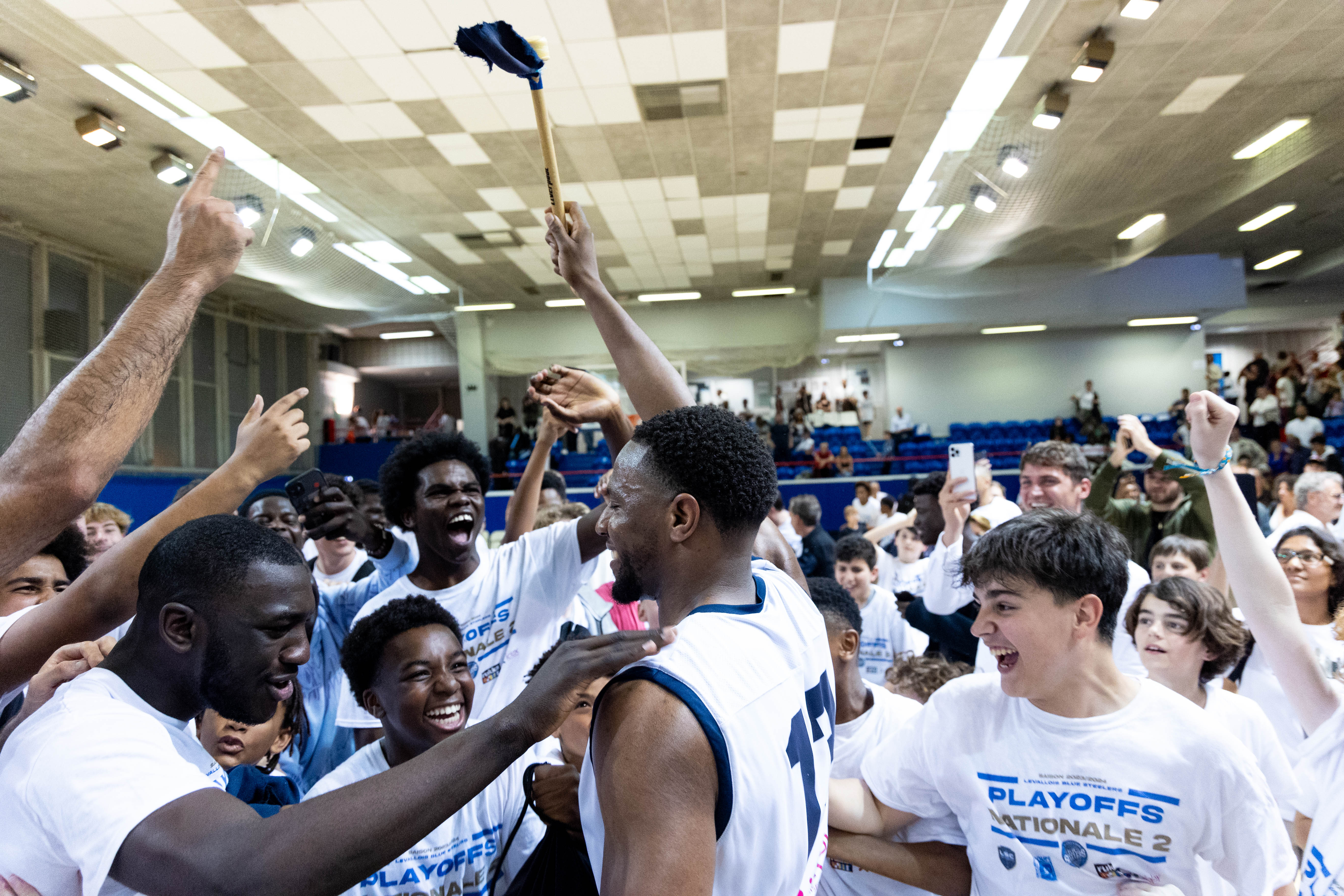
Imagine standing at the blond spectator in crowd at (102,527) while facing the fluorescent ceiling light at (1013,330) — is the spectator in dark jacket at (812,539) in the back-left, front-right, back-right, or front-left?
front-right

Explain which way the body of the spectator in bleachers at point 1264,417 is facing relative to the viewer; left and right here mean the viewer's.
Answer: facing the viewer and to the left of the viewer

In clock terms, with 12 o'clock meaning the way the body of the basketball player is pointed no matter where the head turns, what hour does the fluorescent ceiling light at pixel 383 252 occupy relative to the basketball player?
The fluorescent ceiling light is roughly at 1 o'clock from the basketball player.

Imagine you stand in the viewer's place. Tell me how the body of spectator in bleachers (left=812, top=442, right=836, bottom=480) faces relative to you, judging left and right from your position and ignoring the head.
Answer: facing the viewer

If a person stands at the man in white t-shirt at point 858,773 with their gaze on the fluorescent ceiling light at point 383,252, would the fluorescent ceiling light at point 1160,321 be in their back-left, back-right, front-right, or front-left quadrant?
front-right

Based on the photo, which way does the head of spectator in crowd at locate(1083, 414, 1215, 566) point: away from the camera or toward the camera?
toward the camera

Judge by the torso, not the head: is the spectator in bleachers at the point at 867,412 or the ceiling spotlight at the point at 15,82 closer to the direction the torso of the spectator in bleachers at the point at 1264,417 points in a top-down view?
the ceiling spotlight

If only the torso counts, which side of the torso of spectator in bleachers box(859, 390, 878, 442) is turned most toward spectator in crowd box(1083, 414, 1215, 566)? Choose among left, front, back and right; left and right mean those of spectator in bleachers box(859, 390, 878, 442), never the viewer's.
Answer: front

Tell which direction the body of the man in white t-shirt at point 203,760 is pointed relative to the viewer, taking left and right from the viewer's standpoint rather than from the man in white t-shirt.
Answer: facing to the right of the viewer

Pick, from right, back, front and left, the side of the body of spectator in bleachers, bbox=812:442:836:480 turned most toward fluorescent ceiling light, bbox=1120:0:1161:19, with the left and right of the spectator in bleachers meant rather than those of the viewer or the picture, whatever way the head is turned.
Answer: front
